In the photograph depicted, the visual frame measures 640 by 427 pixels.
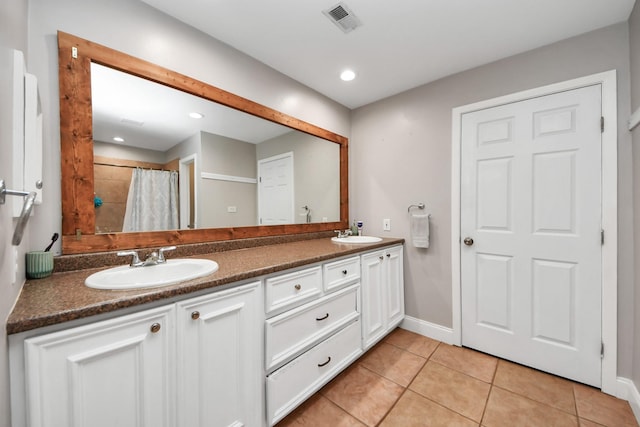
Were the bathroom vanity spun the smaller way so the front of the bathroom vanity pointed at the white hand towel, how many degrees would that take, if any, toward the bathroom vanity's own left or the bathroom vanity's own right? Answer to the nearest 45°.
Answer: approximately 45° to the bathroom vanity's own left

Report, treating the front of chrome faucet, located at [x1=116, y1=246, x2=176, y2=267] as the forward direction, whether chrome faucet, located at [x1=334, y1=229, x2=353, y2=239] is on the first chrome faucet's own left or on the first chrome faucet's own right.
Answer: on the first chrome faucet's own left

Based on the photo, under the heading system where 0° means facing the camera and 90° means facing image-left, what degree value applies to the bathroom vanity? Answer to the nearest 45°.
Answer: approximately 315°

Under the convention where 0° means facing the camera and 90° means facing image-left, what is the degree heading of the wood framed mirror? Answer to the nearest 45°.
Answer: approximately 315°

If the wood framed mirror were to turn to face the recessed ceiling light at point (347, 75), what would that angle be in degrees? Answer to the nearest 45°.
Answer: approximately 45° to its left

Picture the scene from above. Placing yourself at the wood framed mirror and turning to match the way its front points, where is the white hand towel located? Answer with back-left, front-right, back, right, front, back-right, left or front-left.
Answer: front-left

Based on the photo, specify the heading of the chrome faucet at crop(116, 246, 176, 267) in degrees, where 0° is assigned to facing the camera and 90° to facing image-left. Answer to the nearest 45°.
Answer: approximately 315°

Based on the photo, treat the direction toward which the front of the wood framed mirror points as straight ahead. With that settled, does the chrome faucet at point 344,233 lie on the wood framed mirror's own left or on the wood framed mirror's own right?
on the wood framed mirror's own left

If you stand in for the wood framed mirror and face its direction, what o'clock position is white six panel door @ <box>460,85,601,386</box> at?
The white six panel door is roughly at 11 o'clock from the wood framed mirror.
